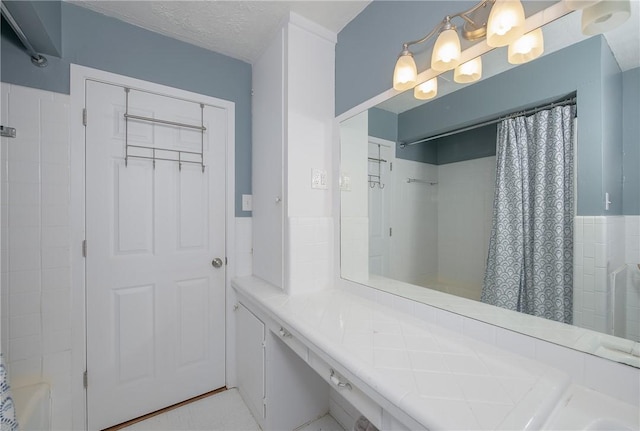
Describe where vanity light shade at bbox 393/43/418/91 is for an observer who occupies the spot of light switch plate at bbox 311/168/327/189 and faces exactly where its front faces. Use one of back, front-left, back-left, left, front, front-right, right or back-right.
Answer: front

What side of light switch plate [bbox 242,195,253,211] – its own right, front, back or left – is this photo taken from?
front

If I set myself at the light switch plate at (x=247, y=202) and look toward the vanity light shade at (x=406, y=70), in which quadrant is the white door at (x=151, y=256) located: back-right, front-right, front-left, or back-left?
back-right

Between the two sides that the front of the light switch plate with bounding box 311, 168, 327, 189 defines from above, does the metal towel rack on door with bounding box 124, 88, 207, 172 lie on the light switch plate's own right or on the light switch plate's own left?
on the light switch plate's own right

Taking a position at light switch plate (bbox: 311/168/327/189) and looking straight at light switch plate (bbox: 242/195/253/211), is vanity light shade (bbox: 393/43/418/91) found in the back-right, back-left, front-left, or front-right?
back-left

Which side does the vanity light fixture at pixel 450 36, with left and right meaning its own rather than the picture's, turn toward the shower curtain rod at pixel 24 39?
front

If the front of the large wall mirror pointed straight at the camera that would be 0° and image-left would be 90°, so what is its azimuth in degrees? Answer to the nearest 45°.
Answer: approximately 45°

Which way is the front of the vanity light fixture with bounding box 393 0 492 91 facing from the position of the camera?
facing the viewer and to the left of the viewer
